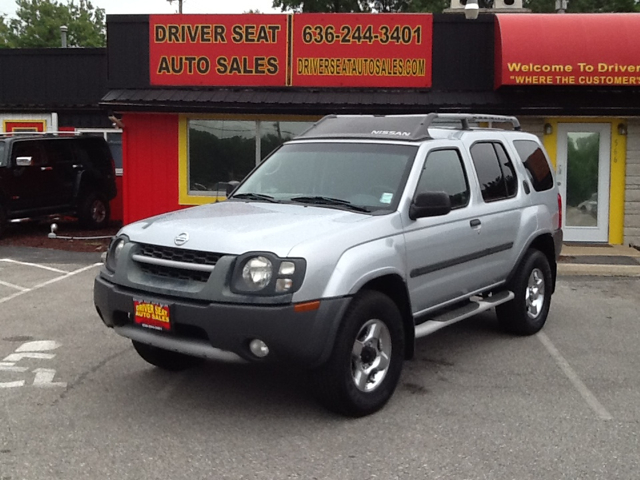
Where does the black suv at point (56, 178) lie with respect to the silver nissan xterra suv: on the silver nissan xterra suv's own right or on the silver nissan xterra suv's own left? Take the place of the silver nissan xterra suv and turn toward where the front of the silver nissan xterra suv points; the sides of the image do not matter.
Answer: on the silver nissan xterra suv's own right

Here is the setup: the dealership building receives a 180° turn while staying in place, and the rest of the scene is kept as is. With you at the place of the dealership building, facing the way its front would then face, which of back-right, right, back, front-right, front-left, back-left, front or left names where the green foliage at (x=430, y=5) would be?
front

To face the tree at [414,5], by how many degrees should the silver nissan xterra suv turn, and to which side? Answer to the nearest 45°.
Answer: approximately 135° to its right

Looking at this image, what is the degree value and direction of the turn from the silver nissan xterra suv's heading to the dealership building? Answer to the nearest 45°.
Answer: approximately 135° to its right

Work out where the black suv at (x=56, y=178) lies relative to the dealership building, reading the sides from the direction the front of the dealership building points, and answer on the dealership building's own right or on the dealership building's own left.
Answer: on the dealership building's own right

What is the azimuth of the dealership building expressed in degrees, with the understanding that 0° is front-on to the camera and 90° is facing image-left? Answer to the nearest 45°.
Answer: approximately 0°

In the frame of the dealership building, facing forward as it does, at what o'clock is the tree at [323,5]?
The tree is roughly at 6 o'clock from the dealership building.

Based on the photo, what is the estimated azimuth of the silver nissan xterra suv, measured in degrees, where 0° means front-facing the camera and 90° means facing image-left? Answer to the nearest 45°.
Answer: approximately 45°
